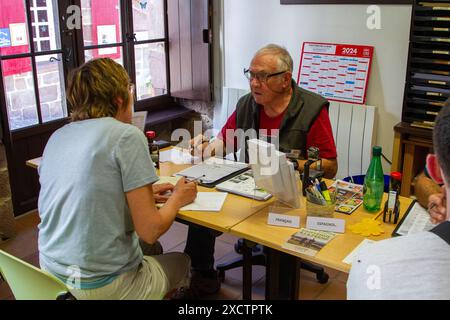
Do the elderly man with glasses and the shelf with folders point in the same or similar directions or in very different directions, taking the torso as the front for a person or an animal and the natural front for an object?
same or similar directions

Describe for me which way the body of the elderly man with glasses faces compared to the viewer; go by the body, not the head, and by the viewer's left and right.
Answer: facing the viewer and to the left of the viewer

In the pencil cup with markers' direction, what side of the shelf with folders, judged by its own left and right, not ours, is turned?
front

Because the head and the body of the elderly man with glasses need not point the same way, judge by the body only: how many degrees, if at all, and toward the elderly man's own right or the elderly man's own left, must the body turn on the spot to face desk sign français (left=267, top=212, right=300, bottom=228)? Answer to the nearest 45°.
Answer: approximately 45° to the elderly man's own left

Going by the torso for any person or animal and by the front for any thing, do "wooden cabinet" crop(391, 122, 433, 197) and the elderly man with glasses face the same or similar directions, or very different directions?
same or similar directions

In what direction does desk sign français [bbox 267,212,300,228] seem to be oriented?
toward the camera

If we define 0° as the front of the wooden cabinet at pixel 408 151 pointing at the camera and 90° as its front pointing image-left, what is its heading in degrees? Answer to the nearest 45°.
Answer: approximately 45°

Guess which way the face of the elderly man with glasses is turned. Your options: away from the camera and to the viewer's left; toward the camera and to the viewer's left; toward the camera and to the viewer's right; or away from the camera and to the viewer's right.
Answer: toward the camera and to the viewer's left

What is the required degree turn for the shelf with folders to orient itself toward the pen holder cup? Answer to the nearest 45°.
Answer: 0° — it already faces it

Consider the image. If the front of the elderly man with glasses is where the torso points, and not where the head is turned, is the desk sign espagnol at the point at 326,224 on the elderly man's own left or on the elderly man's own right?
on the elderly man's own left

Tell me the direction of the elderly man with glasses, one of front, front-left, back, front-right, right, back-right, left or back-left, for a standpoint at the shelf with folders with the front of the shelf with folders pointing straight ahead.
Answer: front-right

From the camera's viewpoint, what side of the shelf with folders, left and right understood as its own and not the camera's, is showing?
front

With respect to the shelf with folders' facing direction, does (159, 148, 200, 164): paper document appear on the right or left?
on its right

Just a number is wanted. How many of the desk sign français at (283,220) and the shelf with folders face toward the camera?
2
